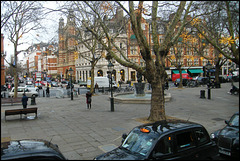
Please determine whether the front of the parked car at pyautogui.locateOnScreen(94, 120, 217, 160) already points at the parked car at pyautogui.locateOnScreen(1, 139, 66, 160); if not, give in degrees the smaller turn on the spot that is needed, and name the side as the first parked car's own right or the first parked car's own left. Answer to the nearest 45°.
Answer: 0° — it already faces it

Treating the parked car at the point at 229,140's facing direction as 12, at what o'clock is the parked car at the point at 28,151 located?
the parked car at the point at 28,151 is roughly at 12 o'clock from the parked car at the point at 229,140.

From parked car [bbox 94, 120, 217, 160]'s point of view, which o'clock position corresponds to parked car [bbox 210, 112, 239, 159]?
parked car [bbox 210, 112, 239, 159] is roughly at 6 o'clock from parked car [bbox 94, 120, 217, 160].

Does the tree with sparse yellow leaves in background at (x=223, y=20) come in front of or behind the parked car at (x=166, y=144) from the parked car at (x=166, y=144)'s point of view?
behind

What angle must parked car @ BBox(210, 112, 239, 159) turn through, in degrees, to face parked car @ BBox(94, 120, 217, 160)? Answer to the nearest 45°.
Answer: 0° — it already faces it

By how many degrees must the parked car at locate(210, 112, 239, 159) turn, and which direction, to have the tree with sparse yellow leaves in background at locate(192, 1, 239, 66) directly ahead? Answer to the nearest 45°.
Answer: approximately 135° to its right

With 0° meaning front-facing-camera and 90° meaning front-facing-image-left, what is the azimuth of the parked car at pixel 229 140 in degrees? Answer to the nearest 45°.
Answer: approximately 45°

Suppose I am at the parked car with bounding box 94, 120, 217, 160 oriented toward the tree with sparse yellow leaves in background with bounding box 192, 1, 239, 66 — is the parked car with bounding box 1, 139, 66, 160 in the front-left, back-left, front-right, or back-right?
back-left
